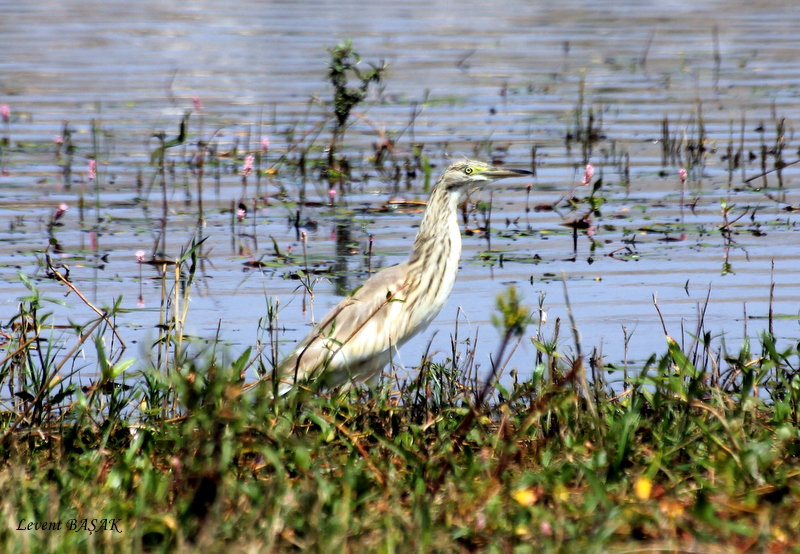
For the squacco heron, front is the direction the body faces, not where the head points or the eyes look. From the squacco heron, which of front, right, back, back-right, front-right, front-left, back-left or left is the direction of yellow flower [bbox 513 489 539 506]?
right

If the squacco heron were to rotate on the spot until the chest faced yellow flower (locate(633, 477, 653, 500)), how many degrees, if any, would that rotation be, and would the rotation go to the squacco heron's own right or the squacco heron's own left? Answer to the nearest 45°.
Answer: approximately 90° to the squacco heron's own right

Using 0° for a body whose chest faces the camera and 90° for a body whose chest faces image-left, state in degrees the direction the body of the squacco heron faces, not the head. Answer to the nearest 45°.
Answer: approximately 270°
